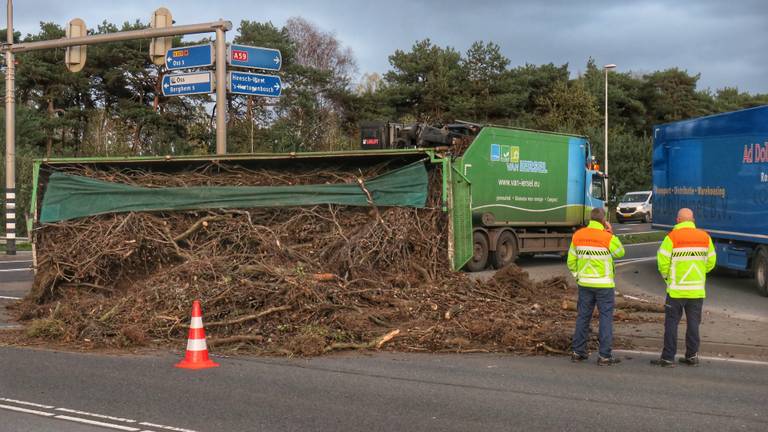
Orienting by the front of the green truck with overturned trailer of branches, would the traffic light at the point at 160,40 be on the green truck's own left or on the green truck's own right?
on the green truck's own left

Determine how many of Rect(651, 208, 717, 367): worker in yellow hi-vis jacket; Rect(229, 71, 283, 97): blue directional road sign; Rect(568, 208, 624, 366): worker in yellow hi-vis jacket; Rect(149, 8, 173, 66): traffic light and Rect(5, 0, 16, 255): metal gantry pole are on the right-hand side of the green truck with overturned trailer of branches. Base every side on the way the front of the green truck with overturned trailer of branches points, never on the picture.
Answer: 2

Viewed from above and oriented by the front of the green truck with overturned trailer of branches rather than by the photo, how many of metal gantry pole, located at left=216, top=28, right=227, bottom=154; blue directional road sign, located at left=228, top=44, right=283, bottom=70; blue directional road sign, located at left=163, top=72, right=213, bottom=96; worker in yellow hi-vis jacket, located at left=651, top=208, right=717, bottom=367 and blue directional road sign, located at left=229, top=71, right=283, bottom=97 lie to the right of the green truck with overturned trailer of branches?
1

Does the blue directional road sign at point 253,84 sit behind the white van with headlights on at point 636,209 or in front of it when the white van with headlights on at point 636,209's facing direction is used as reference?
in front

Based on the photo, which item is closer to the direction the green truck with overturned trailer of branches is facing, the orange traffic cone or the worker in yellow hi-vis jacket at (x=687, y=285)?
the worker in yellow hi-vis jacket

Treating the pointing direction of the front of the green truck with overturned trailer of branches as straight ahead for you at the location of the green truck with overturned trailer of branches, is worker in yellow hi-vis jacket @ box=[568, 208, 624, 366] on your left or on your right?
on your right

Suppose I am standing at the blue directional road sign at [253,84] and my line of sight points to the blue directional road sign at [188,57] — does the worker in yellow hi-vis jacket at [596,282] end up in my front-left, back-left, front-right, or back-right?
back-left

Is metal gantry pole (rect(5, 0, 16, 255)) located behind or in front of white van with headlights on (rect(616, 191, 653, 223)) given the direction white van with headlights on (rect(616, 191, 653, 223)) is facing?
in front

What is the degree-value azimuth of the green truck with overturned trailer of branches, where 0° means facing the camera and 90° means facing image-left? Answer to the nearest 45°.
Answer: approximately 225°

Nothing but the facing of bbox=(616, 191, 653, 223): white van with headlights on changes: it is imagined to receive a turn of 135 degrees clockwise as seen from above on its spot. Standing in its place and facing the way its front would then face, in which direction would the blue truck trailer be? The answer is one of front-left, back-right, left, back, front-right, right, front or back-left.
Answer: back
